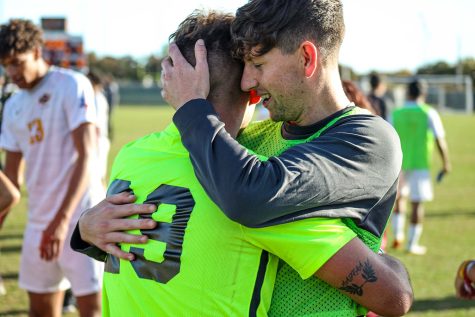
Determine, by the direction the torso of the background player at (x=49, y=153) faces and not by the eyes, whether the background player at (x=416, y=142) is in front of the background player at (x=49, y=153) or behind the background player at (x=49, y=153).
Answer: behind

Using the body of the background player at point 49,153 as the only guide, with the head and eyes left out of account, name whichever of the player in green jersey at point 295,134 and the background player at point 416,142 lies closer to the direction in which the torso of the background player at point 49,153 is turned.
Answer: the player in green jersey

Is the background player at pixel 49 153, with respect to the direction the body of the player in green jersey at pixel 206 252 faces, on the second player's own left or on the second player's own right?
on the second player's own left

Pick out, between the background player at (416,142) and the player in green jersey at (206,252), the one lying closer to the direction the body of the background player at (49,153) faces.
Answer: the player in green jersey

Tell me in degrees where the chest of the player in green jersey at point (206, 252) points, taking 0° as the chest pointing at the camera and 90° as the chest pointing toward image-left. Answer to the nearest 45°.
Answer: approximately 225°

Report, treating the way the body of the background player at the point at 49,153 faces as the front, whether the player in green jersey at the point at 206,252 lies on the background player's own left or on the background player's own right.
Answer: on the background player's own left

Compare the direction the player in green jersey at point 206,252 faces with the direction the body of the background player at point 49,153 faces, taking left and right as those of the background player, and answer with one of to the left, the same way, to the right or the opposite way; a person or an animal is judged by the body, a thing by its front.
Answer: the opposite way
